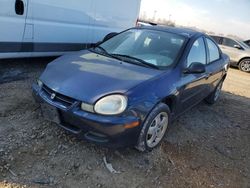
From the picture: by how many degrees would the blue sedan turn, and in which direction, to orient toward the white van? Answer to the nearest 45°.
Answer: approximately 90° to its right

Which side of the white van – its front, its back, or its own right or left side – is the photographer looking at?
left

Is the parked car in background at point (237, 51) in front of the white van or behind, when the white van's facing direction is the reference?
behind

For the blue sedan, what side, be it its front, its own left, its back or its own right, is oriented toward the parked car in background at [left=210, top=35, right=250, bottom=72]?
back

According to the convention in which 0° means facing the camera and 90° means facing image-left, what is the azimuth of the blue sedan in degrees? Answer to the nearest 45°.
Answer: approximately 45°
